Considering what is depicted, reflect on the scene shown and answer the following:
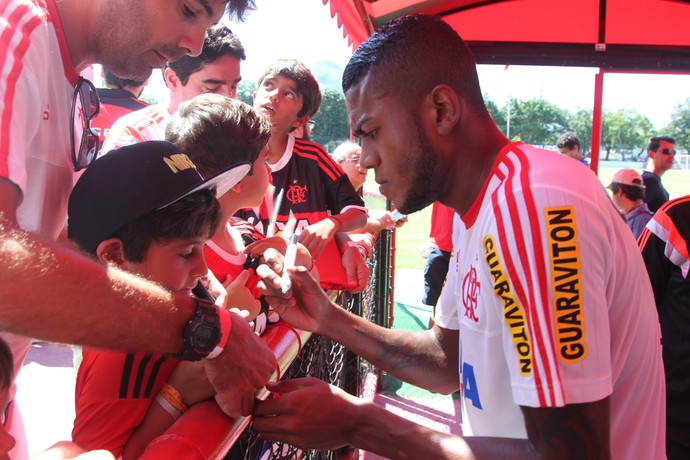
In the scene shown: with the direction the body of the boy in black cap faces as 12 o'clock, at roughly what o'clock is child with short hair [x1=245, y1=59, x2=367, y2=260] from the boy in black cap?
The child with short hair is roughly at 10 o'clock from the boy in black cap.

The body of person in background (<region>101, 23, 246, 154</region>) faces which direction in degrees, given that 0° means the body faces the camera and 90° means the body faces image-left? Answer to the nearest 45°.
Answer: approximately 315°

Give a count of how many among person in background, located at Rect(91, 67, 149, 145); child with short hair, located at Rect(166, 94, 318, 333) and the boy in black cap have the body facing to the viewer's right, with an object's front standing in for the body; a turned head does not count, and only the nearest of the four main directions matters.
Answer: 2

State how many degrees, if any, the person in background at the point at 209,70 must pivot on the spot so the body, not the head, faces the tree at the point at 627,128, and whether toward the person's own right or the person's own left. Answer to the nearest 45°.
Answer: approximately 90° to the person's own left

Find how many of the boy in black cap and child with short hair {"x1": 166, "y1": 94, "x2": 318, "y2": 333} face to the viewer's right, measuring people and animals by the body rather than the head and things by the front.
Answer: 2

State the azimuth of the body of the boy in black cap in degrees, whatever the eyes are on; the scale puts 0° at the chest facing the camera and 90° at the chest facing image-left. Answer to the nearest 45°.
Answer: approximately 270°

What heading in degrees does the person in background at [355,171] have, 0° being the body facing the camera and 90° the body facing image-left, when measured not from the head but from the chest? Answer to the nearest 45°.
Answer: approximately 315°

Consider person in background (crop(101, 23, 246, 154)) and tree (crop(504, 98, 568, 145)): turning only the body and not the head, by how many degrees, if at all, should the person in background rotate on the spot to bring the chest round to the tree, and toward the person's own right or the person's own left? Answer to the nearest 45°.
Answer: approximately 90° to the person's own left

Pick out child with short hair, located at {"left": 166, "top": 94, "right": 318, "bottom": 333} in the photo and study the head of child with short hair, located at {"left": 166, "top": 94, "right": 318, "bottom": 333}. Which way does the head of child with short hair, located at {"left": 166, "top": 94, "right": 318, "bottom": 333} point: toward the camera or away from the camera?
away from the camera

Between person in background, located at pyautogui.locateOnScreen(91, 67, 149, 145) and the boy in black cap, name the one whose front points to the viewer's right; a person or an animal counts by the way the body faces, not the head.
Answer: the boy in black cap

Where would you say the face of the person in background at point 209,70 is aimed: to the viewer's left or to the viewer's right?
to the viewer's right

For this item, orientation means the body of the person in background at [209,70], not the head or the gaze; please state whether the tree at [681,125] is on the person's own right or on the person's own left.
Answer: on the person's own left

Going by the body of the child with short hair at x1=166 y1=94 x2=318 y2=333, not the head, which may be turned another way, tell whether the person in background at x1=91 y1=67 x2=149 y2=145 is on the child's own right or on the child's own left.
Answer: on the child's own left

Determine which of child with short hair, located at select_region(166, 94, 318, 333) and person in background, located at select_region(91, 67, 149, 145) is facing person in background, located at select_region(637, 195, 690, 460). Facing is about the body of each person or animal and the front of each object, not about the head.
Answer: the child with short hair
